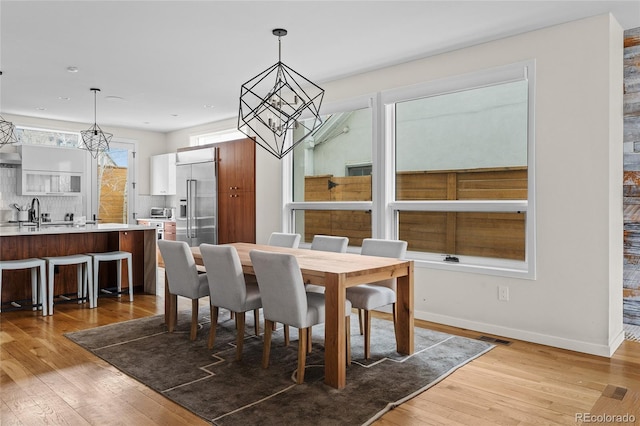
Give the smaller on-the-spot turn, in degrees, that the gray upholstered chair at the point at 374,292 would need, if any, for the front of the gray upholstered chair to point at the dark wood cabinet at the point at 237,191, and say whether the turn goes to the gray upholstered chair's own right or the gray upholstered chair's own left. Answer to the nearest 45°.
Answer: approximately 90° to the gray upholstered chair's own right

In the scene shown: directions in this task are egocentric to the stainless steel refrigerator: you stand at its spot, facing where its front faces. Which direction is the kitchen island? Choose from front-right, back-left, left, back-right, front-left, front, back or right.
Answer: front

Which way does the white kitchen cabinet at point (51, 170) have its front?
toward the camera

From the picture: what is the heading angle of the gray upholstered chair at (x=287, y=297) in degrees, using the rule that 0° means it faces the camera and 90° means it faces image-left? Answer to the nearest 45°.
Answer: approximately 225°

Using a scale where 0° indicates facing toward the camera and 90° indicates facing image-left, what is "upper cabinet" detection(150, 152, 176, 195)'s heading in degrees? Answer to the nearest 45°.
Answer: approximately 45°

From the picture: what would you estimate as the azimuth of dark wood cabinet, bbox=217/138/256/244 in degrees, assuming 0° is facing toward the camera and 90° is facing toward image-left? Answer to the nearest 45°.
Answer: approximately 45°

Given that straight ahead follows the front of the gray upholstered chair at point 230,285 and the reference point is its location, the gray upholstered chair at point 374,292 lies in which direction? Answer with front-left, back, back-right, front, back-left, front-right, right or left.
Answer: front-right

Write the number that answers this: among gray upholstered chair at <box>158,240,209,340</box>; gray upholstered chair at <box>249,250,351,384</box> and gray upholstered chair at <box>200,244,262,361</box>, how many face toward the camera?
0

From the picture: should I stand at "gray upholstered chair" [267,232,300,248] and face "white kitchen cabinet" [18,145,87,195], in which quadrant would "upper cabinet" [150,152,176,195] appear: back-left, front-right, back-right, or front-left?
front-right

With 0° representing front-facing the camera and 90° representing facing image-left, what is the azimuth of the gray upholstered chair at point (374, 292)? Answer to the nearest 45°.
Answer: approximately 45°

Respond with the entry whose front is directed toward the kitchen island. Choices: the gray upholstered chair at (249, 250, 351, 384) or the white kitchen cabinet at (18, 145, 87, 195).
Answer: the white kitchen cabinet

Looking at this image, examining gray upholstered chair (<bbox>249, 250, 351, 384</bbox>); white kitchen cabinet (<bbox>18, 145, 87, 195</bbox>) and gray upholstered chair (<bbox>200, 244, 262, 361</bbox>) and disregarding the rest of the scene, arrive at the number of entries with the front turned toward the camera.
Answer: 1

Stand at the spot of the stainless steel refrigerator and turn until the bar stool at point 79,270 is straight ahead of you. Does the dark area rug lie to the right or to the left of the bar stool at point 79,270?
left

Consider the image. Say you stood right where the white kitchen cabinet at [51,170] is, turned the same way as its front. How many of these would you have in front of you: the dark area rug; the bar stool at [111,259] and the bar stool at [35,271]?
3

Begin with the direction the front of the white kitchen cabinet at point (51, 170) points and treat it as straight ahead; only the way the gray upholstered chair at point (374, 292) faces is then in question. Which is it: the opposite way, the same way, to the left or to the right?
to the right

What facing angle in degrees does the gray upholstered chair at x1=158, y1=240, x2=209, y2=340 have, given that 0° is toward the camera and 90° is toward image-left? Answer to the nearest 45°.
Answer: approximately 225°

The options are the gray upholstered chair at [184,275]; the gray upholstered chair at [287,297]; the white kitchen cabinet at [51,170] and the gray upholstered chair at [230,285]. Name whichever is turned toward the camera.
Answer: the white kitchen cabinet

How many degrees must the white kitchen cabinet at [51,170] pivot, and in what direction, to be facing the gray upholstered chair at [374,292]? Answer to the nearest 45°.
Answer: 0° — it already faces it

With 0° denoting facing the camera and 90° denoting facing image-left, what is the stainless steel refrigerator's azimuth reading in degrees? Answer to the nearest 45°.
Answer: approximately 45°

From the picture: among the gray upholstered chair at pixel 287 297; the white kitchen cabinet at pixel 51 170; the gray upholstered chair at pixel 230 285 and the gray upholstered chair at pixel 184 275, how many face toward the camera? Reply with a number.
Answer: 1

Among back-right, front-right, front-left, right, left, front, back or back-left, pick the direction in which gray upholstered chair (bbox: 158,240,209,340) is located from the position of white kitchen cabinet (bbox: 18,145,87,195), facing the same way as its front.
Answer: front

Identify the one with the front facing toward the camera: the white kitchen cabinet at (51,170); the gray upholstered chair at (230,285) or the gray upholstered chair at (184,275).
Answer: the white kitchen cabinet

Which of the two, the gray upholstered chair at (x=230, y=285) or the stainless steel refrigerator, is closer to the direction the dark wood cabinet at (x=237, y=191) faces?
the gray upholstered chair

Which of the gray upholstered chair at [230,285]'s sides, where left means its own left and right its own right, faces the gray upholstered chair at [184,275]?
left
